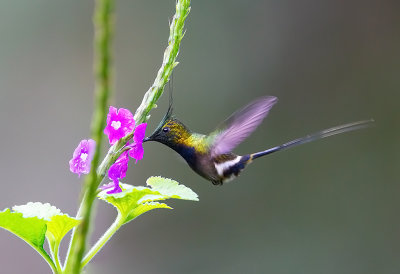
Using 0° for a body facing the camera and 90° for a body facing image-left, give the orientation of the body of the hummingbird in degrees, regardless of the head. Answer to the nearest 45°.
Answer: approximately 90°

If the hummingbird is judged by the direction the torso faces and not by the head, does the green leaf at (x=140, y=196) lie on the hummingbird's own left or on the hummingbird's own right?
on the hummingbird's own left

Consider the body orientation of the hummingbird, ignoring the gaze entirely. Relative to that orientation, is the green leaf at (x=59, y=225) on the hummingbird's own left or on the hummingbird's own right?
on the hummingbird's own left
